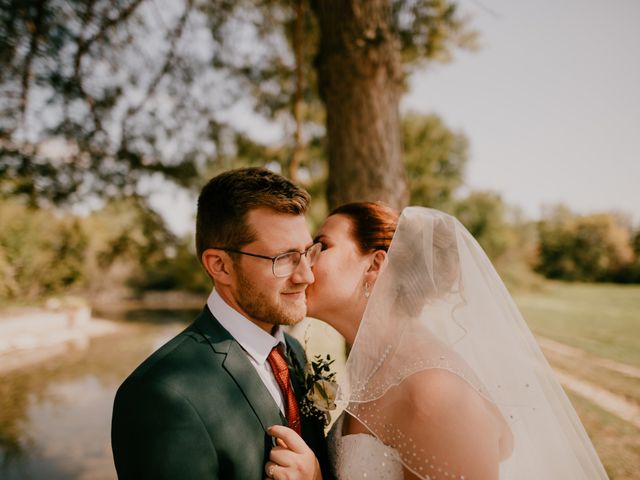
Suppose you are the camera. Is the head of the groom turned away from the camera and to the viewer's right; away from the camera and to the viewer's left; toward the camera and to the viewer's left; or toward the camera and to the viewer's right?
toward the camera and to the viewer's right

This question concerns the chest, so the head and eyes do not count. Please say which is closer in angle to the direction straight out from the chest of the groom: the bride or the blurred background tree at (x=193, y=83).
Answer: the bride

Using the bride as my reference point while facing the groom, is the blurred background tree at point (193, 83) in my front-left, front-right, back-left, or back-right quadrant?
front-right

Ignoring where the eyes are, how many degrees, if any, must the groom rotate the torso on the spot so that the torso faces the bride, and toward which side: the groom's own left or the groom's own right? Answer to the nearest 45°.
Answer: approximately 45° to the groom's own left

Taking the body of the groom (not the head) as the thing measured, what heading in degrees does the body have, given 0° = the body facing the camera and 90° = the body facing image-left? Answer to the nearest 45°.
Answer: approximately 315°

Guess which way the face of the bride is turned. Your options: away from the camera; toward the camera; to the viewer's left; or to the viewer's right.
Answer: to the viewer's left

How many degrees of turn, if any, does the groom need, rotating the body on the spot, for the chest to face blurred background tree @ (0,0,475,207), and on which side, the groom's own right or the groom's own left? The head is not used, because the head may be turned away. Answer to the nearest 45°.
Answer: approximately 135° to the groom's own left

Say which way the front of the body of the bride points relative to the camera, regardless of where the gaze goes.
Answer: to the viewer's left

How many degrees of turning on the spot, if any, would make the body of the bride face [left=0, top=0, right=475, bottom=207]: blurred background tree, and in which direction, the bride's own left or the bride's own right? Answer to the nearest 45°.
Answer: approximately 45° to the bride's own right

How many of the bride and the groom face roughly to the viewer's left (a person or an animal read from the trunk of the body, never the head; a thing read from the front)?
1
